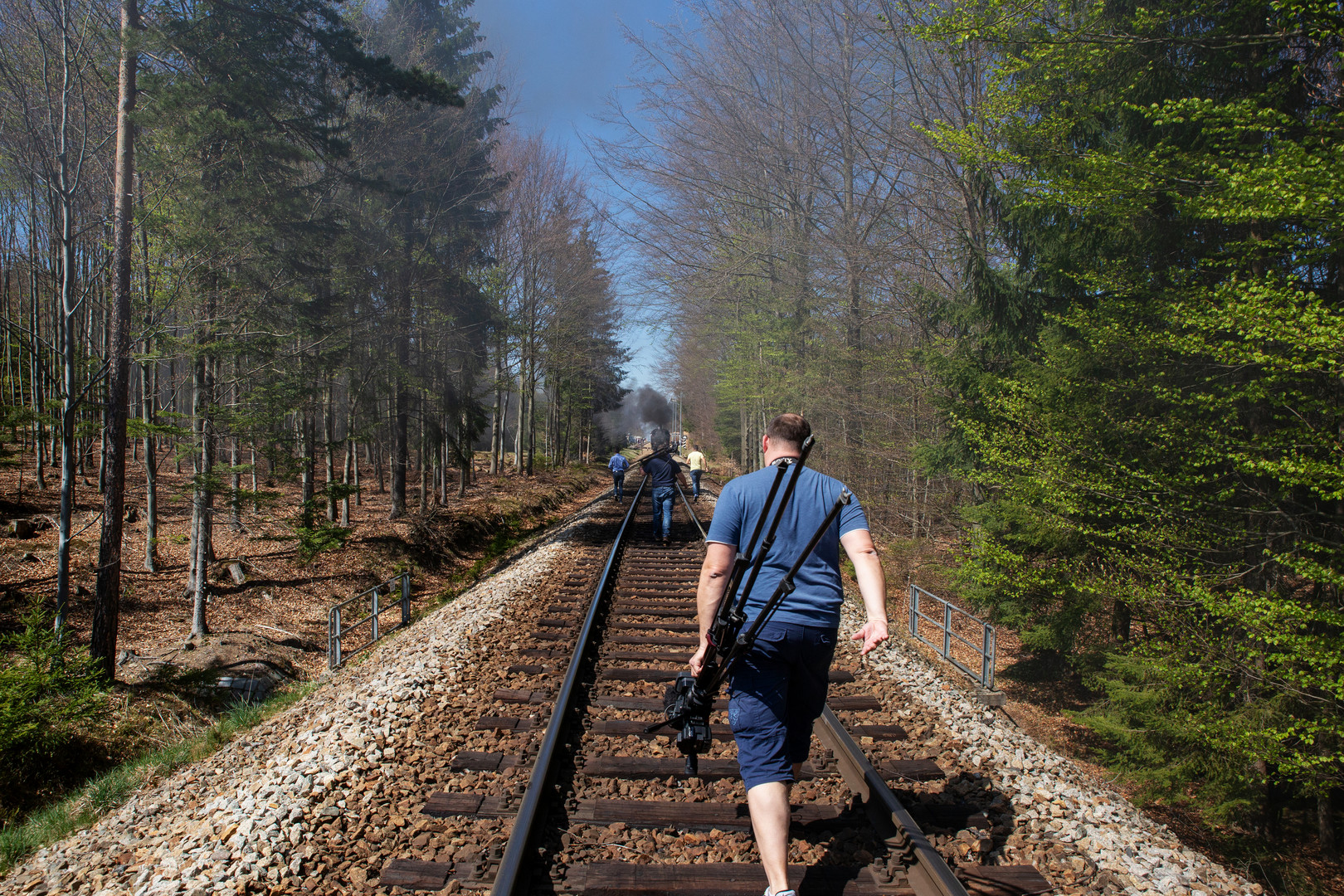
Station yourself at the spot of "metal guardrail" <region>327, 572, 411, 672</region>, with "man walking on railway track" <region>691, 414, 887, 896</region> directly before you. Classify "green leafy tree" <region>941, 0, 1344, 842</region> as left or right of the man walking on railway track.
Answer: left

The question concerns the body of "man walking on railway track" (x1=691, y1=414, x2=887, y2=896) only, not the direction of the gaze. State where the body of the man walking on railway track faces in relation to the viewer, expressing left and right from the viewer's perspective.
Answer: facing away from the viewer

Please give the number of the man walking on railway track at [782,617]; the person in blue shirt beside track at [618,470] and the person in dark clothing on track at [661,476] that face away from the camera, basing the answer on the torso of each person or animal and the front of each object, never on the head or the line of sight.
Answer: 3

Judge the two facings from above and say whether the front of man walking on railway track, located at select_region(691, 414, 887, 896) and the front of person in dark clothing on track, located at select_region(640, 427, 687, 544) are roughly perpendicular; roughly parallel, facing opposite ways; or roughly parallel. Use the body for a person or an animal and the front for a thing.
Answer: roughly parallel

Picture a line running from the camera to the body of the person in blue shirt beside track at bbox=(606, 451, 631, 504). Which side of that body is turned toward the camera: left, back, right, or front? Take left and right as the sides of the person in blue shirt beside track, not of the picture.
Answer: back

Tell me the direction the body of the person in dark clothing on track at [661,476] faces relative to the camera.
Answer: away from the camera

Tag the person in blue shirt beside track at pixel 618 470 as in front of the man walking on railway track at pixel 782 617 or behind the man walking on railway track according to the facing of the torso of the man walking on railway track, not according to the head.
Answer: in front

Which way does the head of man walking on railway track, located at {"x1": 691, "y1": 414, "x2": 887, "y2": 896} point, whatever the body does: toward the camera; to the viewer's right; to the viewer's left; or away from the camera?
away from the camera

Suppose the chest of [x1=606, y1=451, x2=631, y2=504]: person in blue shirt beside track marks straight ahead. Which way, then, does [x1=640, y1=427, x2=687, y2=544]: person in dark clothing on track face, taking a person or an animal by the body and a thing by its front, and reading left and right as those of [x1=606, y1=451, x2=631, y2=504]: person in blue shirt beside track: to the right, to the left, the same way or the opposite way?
the same way

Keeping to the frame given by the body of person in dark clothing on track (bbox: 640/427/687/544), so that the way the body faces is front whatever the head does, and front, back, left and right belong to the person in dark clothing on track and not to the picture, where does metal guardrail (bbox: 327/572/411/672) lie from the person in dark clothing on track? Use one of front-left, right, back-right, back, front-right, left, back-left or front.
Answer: back-left

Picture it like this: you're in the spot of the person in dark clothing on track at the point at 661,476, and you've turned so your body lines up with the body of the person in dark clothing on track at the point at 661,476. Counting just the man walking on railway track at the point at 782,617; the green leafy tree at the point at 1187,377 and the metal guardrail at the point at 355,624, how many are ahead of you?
0

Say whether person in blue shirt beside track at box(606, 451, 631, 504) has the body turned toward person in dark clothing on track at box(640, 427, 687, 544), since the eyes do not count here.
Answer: no

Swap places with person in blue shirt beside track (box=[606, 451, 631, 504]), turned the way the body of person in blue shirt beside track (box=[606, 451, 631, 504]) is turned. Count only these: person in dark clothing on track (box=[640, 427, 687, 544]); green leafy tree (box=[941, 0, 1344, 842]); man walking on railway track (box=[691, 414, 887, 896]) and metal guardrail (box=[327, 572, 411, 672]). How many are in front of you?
0

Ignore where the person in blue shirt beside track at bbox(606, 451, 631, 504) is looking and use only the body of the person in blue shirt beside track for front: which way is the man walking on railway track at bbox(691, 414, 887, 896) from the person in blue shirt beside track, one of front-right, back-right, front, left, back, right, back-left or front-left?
back

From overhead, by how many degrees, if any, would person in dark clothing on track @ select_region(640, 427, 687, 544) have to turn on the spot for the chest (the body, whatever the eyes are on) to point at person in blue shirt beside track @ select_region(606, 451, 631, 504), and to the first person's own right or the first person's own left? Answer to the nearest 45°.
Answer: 0° — they already face them

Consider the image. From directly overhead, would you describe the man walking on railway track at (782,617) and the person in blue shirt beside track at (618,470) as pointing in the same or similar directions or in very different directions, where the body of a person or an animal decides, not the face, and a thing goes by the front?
same or similar directions

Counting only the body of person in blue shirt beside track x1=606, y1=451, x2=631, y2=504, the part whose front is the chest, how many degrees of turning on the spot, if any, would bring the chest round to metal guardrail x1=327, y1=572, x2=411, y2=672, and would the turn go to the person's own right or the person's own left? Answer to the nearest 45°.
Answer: approximately 180°
